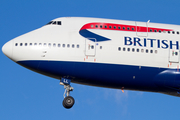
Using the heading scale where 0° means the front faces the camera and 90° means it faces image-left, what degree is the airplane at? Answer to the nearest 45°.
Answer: approximately 90°
